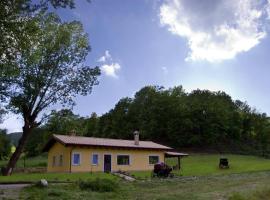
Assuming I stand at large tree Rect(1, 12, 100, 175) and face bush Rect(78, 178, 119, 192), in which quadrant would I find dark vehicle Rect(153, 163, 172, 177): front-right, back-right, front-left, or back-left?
front-left

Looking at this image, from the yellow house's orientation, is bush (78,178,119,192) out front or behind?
out front

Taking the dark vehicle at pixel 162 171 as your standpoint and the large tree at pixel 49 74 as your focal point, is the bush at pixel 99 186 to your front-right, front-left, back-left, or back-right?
front-left

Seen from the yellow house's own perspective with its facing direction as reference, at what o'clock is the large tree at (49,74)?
The large tree is roughly at 2 o'clock from the yellow house.

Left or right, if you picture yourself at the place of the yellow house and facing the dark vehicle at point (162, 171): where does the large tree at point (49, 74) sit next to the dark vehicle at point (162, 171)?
right

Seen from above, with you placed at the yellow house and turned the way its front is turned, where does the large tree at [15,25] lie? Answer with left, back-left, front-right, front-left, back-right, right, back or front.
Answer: front-right

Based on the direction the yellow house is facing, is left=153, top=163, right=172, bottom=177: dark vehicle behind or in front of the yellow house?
in front

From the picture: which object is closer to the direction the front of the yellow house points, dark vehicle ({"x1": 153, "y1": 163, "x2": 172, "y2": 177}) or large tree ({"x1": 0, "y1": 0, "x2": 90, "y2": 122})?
the dark vehicle
